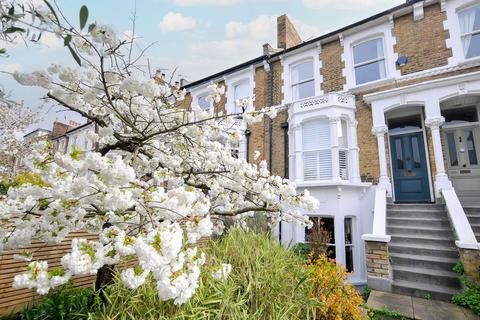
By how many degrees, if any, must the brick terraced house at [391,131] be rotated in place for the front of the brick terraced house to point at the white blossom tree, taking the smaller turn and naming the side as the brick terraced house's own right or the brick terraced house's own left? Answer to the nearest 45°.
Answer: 0° — it already faces it

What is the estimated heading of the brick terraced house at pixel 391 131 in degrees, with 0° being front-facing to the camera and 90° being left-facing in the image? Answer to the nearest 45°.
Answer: approximately 45°

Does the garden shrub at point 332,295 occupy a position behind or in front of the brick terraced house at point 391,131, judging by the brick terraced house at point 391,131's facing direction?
in front
